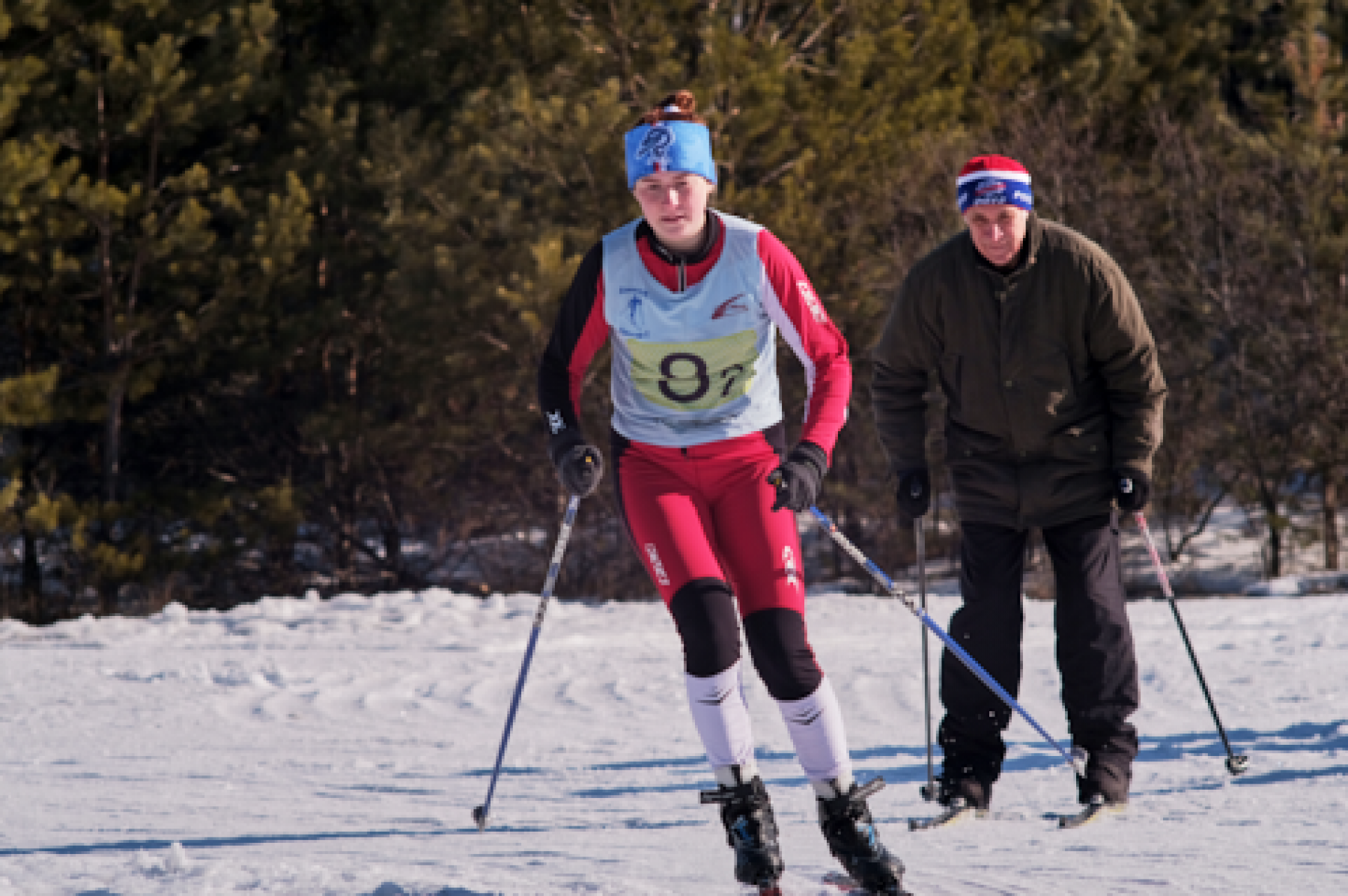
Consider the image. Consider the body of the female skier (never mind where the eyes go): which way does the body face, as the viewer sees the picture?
toward the camera

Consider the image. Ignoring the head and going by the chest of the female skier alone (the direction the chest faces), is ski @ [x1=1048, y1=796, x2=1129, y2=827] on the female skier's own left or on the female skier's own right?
on the female skier's own left
